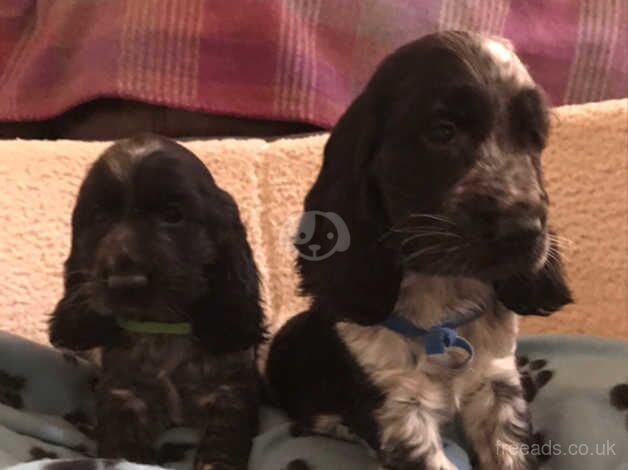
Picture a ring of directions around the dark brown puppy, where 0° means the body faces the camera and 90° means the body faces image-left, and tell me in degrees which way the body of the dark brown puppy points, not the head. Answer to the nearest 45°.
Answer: approximately 0°

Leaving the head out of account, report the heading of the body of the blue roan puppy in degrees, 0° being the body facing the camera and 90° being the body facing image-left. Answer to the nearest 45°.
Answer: approximately 315°
